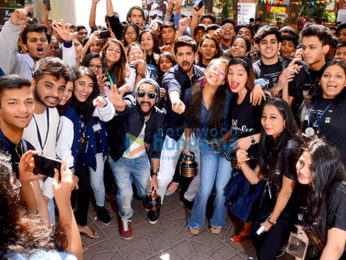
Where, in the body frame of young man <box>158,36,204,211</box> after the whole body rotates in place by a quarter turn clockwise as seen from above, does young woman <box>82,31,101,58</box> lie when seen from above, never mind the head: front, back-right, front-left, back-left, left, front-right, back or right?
front-right

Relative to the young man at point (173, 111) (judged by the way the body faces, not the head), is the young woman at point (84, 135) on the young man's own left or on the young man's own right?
on the young man's own right

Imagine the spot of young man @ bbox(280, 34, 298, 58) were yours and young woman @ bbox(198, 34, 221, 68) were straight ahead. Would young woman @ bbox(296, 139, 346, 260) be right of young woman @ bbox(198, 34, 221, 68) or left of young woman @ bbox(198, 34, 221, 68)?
left

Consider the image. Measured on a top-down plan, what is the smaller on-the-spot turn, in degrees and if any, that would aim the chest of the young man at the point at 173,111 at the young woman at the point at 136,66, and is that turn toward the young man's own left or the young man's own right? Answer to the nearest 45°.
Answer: approximately 135° to the young man's own right

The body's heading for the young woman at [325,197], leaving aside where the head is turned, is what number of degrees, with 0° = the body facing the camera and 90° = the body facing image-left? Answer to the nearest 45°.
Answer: approximately 45°

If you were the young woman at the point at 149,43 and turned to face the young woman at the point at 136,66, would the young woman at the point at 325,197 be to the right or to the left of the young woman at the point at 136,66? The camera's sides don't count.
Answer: left

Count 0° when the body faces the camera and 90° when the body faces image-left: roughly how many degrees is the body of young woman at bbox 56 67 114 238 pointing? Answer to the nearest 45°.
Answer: approximately 315°

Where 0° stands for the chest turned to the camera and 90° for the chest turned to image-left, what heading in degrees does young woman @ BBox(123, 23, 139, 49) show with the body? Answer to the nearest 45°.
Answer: approximately 0°
